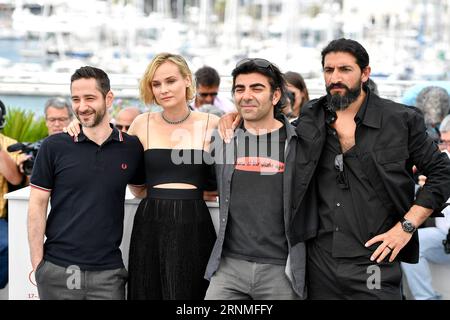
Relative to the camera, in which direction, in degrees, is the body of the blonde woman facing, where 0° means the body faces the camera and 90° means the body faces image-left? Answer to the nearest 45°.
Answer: approximately 0°

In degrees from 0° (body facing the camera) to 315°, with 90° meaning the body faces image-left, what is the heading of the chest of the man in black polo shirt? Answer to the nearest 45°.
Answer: approximately 0°

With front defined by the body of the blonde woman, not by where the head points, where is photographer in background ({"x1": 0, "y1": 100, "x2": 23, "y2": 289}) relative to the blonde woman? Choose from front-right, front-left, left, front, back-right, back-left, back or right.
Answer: back-right

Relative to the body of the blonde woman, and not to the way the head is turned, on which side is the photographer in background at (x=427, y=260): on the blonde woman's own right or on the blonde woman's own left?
on the blonde woman's own left
